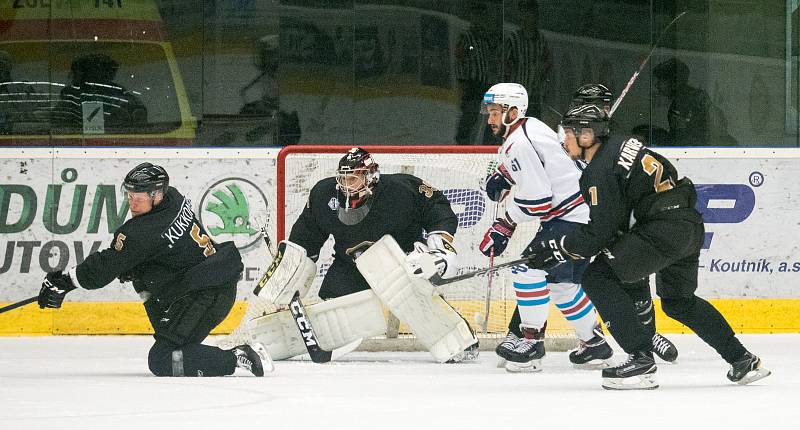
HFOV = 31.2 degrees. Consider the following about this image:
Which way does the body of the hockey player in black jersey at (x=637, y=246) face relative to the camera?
to the viewer's left

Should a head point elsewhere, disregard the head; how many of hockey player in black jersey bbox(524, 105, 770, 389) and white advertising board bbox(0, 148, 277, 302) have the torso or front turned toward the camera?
1

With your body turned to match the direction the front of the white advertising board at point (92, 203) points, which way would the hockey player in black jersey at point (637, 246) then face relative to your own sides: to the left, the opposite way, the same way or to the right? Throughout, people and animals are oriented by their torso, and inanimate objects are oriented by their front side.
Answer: to the right

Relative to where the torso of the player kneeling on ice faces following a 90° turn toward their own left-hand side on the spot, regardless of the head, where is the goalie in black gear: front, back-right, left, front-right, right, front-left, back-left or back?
back-left

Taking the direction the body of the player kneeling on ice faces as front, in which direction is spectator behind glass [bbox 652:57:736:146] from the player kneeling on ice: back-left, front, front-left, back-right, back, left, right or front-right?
back-right

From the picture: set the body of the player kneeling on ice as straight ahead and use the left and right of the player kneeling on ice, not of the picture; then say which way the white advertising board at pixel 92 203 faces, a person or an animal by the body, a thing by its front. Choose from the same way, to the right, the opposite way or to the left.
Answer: to the left

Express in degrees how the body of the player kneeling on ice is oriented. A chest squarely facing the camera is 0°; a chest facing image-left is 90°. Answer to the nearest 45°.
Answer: approximately 90°

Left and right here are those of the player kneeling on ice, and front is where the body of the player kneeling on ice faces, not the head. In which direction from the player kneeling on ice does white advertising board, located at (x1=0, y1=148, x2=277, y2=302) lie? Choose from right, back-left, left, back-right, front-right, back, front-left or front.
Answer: right

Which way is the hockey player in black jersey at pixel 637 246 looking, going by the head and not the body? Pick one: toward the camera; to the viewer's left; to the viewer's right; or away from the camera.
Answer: to the viewer's left

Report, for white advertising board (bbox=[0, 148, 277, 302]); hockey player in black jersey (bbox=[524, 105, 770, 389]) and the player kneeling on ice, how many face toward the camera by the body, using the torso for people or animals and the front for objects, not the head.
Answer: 1
